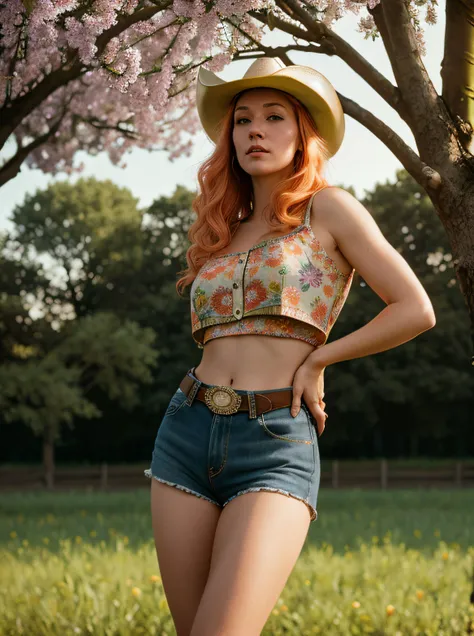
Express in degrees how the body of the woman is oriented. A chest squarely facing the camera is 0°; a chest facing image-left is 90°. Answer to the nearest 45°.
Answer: approximately 45°

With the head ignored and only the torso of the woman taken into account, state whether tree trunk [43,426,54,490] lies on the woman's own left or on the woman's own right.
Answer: on the woman's own right

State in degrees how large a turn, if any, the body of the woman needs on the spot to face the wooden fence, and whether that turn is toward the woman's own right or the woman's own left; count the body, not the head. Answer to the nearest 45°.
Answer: approximately 135° to the woman's own right
